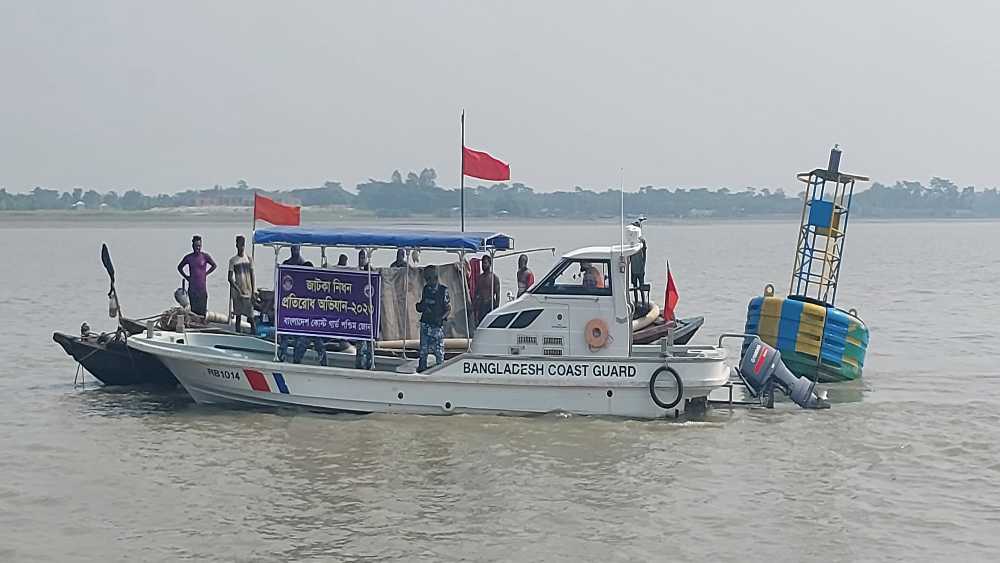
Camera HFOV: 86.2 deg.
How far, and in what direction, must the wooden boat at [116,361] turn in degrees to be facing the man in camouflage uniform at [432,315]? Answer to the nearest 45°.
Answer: approximately 135° to its left

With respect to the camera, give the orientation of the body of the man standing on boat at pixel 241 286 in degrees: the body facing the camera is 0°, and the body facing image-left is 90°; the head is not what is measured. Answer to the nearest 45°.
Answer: approximately 0°

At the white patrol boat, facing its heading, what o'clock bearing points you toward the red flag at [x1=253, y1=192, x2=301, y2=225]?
The red flag is roughly at 1 o'clock from the white patrol boat.

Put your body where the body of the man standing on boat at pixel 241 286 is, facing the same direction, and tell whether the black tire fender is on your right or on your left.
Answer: on your left

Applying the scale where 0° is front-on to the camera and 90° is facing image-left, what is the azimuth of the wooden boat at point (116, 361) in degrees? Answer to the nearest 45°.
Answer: approximately 90°

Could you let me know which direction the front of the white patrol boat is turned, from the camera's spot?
facing to the left of the viewer

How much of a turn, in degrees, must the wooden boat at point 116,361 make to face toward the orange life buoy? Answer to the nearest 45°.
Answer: approximately 135° to its left

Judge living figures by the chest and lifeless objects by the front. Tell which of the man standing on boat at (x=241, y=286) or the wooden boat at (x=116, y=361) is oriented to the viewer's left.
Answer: the wooden boat

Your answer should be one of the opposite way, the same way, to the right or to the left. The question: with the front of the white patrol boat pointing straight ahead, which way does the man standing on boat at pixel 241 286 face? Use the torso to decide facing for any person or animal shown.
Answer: to the left
